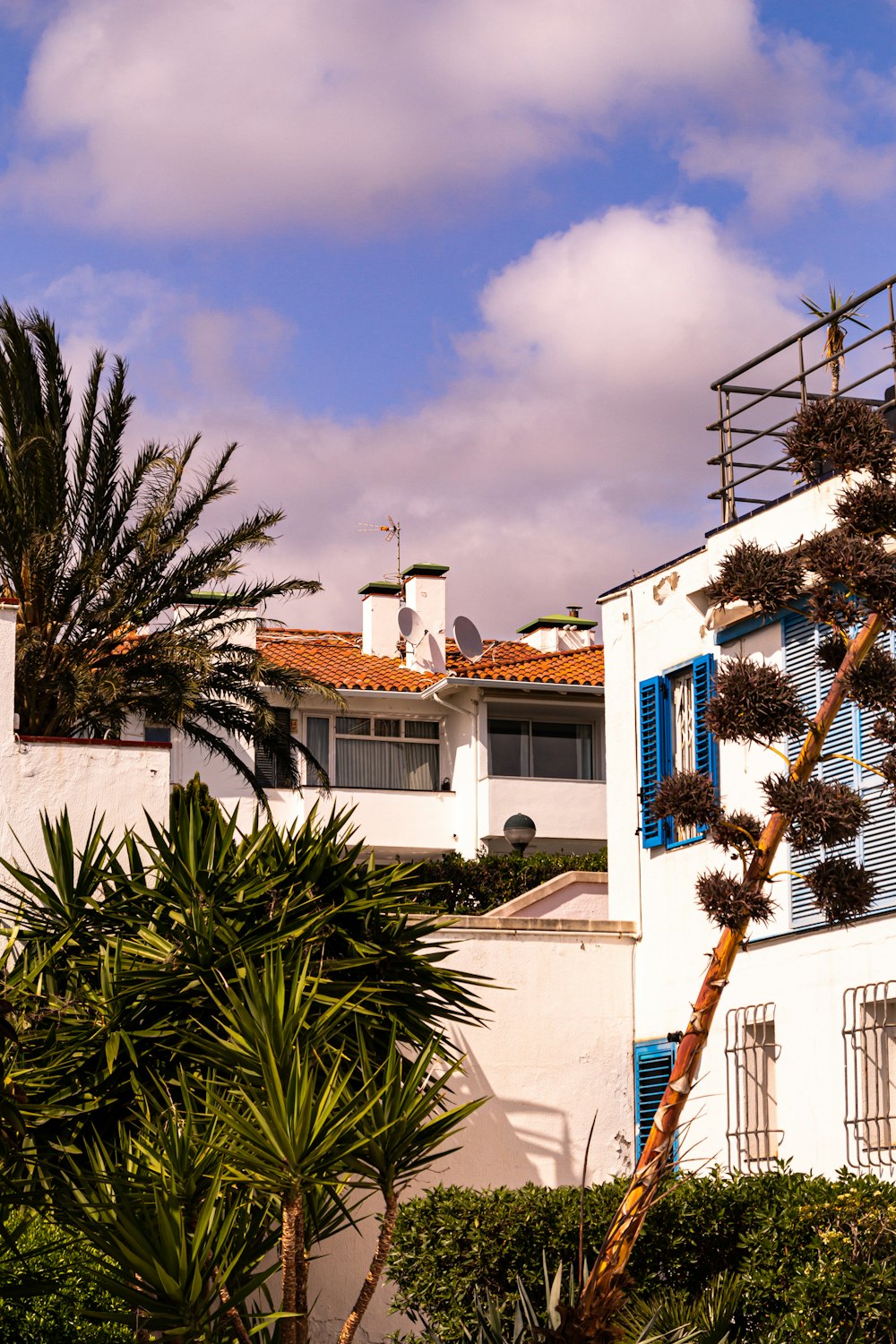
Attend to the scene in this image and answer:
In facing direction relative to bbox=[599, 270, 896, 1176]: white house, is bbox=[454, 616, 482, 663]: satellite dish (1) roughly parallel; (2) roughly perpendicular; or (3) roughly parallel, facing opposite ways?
roughly perpendicular

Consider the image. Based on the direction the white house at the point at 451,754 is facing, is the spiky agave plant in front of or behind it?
in front

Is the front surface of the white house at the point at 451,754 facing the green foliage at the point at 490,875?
yes

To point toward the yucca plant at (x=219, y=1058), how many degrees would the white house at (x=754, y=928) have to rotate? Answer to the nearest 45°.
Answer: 0° — it already faces it

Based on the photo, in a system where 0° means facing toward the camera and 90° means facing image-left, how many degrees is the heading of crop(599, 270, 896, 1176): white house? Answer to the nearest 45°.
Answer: approximately 45°

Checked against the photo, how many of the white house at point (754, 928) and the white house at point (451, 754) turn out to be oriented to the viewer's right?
0

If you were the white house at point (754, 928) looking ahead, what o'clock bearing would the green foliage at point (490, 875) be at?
The green foliage is roughly at 4 o'clock from the white house.

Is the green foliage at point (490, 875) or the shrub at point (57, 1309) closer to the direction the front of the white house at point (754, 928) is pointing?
the shrub

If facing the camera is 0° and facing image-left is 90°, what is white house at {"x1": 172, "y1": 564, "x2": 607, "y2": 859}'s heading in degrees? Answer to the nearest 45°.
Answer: approximately 0°

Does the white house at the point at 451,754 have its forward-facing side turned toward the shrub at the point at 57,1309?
yes

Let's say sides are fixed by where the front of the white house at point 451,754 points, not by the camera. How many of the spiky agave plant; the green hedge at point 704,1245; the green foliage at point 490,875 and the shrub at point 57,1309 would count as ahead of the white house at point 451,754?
4

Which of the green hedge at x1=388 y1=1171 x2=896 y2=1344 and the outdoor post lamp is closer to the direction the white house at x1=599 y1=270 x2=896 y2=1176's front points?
the green hedge

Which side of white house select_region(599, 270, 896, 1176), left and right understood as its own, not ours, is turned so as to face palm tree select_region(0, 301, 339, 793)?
right
